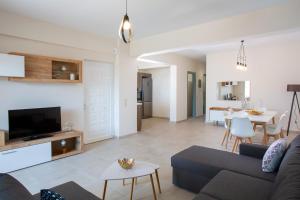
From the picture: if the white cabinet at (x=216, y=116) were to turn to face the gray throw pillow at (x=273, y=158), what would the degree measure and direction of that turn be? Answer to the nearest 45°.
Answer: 0° — it already faces it

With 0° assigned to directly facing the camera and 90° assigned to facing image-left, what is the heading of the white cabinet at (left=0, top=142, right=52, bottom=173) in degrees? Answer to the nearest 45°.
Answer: approximately 315°

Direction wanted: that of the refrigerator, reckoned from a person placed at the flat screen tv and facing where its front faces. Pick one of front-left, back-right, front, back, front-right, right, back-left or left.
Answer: left

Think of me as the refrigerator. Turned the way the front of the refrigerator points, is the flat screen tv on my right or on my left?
on my right

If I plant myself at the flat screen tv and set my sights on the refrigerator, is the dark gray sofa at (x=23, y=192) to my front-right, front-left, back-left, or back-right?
back-right

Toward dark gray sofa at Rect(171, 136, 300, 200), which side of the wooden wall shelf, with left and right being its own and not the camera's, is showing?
front

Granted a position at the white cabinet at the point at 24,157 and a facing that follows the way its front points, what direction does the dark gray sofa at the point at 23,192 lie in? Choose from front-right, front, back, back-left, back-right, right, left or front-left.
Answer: front-right

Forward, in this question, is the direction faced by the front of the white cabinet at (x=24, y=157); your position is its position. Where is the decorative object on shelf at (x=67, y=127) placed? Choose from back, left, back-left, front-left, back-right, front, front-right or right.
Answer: left

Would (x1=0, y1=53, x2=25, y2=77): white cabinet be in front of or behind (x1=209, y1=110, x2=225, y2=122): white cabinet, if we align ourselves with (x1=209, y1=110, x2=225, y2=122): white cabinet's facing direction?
in front

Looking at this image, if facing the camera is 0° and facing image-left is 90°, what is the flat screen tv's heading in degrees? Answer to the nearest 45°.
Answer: approximately 315°
